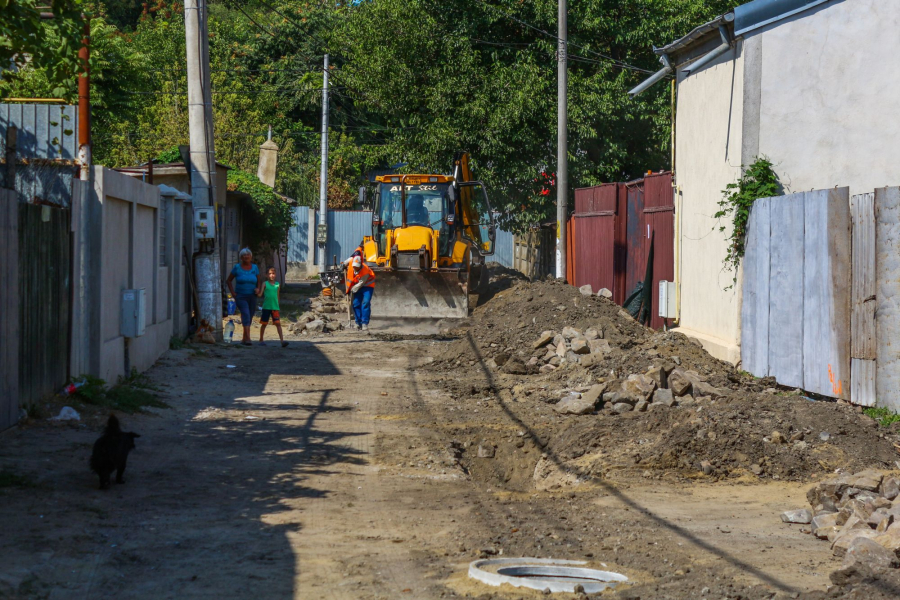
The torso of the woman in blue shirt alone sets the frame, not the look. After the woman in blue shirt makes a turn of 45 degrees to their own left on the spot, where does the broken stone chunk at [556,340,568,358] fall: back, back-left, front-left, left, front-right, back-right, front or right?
front

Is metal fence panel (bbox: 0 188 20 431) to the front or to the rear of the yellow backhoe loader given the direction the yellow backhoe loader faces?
to the front

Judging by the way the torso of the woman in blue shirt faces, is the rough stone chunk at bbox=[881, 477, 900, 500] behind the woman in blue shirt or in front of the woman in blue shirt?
in front

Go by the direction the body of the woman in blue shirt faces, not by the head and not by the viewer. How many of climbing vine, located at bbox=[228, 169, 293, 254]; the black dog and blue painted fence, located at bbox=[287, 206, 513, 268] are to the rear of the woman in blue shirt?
2

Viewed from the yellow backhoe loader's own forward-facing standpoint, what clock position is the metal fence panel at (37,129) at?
The metal fence panel is roughly at 1 o'clock from the yellow backhoe loader.

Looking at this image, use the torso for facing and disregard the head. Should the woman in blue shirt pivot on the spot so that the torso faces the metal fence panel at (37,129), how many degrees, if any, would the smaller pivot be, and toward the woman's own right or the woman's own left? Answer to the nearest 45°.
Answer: approximately 45° to the woman's own right

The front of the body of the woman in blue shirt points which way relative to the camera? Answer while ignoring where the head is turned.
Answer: toward the camera

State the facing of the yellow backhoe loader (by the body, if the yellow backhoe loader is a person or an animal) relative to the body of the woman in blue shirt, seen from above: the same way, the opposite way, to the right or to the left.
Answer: the same way

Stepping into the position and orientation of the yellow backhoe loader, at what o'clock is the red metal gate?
The red metal gate is roughly at 10 o'clock from the yellow backhoe loader.

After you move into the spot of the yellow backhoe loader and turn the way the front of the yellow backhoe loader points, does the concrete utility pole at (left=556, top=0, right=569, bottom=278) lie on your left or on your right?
on your left

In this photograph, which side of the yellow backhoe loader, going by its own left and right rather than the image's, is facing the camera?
front

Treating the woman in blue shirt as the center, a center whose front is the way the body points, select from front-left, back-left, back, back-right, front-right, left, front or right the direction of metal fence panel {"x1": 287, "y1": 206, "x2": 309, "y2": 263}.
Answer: back

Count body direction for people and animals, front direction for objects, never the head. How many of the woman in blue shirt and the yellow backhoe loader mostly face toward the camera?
2

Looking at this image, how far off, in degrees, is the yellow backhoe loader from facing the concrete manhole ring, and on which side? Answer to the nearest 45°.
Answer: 0° — it already faces it

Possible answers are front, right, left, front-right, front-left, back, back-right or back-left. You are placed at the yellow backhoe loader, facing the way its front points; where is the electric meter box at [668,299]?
front-left

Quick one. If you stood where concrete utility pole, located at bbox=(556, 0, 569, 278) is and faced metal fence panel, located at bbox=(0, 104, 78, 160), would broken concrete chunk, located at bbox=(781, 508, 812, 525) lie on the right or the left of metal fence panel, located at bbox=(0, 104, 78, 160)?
left
